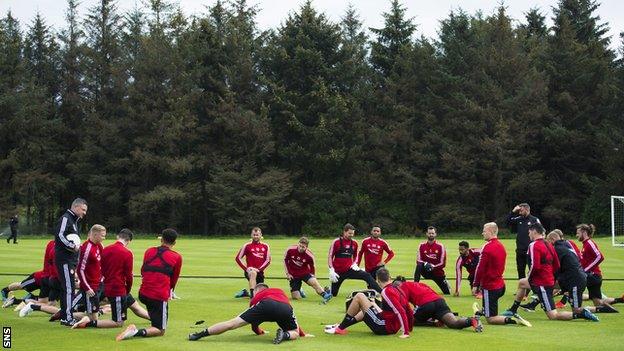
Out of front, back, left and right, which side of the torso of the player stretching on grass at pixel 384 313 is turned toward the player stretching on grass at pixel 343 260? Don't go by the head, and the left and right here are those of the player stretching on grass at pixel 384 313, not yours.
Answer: right

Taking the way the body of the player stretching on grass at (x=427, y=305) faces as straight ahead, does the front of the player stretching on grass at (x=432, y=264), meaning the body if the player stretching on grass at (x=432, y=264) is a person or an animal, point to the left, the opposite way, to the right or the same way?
to the left

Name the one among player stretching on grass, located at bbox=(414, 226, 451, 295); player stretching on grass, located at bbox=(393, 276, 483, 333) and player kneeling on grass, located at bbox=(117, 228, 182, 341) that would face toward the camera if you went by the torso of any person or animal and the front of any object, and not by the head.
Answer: player stretching on grass, located at bbox=(414, 226, 451, 295)

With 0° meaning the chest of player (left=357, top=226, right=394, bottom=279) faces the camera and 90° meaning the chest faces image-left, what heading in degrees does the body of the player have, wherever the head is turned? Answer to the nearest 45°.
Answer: approximately 0°

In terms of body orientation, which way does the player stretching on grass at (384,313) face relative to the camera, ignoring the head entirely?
to the viewer's left

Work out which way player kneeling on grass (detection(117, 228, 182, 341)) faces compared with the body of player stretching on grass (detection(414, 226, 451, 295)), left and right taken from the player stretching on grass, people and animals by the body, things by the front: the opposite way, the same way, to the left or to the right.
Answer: the opposite way

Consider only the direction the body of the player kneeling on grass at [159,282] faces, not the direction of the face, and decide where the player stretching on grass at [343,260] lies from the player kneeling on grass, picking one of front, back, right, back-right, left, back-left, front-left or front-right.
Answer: front

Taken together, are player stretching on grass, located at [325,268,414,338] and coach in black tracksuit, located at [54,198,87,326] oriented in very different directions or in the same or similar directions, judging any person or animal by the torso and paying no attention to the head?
very different directions

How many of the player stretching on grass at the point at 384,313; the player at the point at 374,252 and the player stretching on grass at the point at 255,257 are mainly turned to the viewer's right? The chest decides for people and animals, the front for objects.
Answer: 0

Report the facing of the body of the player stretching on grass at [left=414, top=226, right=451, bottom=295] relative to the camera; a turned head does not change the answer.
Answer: toward the camera

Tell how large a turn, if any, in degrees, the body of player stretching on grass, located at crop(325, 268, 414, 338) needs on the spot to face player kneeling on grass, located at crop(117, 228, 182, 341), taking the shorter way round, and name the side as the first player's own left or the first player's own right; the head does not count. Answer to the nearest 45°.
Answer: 0° — they already face them

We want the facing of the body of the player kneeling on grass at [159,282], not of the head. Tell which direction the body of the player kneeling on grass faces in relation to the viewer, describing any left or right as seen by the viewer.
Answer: facing away from the viewer and to the right of the viewer

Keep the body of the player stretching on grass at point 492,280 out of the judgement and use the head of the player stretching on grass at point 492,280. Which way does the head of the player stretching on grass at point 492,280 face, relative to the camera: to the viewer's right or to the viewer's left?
to the viewer's left

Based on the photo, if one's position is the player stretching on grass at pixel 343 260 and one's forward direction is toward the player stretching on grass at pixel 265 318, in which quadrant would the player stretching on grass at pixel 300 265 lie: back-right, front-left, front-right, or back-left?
front-right

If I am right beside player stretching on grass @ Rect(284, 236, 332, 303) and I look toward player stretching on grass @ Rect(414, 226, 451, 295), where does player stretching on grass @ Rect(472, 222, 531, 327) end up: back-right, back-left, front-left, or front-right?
front-right

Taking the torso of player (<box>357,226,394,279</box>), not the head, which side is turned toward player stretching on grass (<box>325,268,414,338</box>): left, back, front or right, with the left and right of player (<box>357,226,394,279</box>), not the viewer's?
front

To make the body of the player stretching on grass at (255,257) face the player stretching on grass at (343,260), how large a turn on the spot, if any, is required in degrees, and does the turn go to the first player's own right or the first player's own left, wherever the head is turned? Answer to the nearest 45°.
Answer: approximately 90° to the first player's own left

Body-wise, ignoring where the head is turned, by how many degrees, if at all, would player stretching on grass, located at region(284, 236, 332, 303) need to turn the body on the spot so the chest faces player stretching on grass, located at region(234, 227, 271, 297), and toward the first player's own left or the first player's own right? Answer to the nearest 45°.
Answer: approximately 90° to the first player's own right

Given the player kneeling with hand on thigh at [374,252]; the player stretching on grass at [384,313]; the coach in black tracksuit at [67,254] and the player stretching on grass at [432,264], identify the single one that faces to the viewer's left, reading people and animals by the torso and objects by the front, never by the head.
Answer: the player stretching on grass at [384,313]
